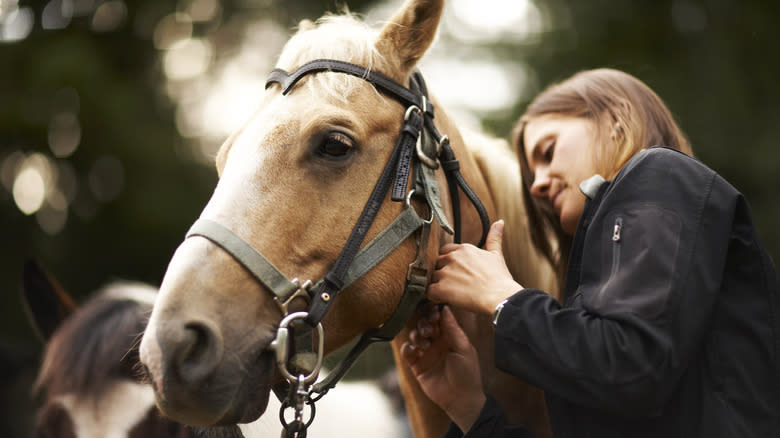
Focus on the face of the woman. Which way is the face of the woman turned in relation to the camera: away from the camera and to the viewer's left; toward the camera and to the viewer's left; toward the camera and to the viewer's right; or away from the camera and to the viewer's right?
toward the camera and to the viewer's left

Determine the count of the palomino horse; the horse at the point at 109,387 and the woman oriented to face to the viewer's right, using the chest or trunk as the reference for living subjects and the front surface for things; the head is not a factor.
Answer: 0

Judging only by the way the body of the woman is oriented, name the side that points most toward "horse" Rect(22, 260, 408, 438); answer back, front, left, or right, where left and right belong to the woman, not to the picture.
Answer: front

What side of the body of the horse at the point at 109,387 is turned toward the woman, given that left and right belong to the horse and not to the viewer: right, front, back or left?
left

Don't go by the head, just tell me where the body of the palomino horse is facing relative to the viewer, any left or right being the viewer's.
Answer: facing the viewer and to the left of the viewer

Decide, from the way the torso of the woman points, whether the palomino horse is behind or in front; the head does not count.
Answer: in front

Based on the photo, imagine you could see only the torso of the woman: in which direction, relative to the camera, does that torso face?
to the viewer's left
